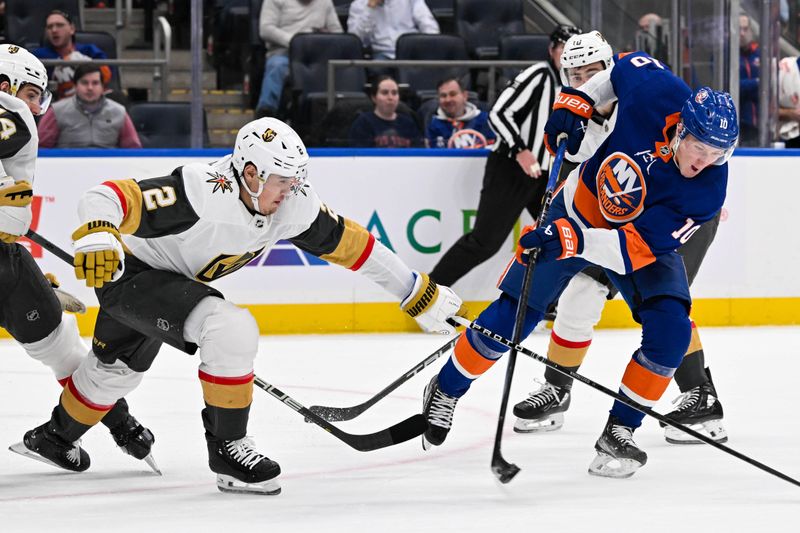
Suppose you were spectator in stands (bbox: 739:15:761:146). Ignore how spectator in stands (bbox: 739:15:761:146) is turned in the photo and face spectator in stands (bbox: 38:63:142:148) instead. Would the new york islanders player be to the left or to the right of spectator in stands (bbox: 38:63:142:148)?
left

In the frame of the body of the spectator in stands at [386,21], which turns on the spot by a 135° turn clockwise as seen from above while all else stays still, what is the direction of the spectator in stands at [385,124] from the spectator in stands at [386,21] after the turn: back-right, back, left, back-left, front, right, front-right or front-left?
back-left

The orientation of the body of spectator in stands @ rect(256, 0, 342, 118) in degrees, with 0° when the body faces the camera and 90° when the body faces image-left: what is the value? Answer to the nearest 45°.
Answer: approximately 0°

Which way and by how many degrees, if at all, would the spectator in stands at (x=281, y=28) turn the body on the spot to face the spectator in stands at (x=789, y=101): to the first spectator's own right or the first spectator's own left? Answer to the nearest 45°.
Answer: approximately 90° to the first spectator's own left

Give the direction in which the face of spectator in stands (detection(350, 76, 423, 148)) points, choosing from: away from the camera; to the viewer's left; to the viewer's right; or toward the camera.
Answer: toward the camera

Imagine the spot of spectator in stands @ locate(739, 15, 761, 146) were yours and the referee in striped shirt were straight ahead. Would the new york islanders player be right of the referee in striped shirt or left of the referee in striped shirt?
left

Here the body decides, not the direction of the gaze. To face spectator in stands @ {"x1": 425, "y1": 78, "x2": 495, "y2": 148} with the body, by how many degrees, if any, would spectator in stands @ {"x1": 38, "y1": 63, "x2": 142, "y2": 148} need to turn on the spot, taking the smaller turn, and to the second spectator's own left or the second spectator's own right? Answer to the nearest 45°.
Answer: approximately 90° to the second spectator's own left

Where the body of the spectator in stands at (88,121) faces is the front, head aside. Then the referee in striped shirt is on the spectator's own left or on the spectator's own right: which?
on the spectator's own left

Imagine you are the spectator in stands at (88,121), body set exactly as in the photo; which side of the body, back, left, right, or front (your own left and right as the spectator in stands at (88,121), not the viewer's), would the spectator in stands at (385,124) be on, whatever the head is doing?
left

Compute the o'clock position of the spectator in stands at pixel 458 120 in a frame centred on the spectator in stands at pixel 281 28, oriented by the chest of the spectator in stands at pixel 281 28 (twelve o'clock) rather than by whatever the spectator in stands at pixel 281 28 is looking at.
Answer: the spectator in stands at pixel 458 120 is roughly at 10 o'clock from the spectator in stands at pixel 281 28.

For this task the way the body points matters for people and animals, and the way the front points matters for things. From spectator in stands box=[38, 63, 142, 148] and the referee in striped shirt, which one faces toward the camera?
the spectator in stands

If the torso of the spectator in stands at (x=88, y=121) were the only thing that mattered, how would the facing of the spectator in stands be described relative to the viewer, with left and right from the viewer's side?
facing the viewer

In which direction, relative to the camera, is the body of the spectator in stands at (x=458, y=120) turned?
toward the camera

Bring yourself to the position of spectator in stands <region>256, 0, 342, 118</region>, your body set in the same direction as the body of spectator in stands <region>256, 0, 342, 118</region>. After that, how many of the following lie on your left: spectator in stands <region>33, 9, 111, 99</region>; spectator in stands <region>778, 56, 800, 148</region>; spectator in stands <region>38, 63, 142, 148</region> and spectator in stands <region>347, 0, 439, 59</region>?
2
